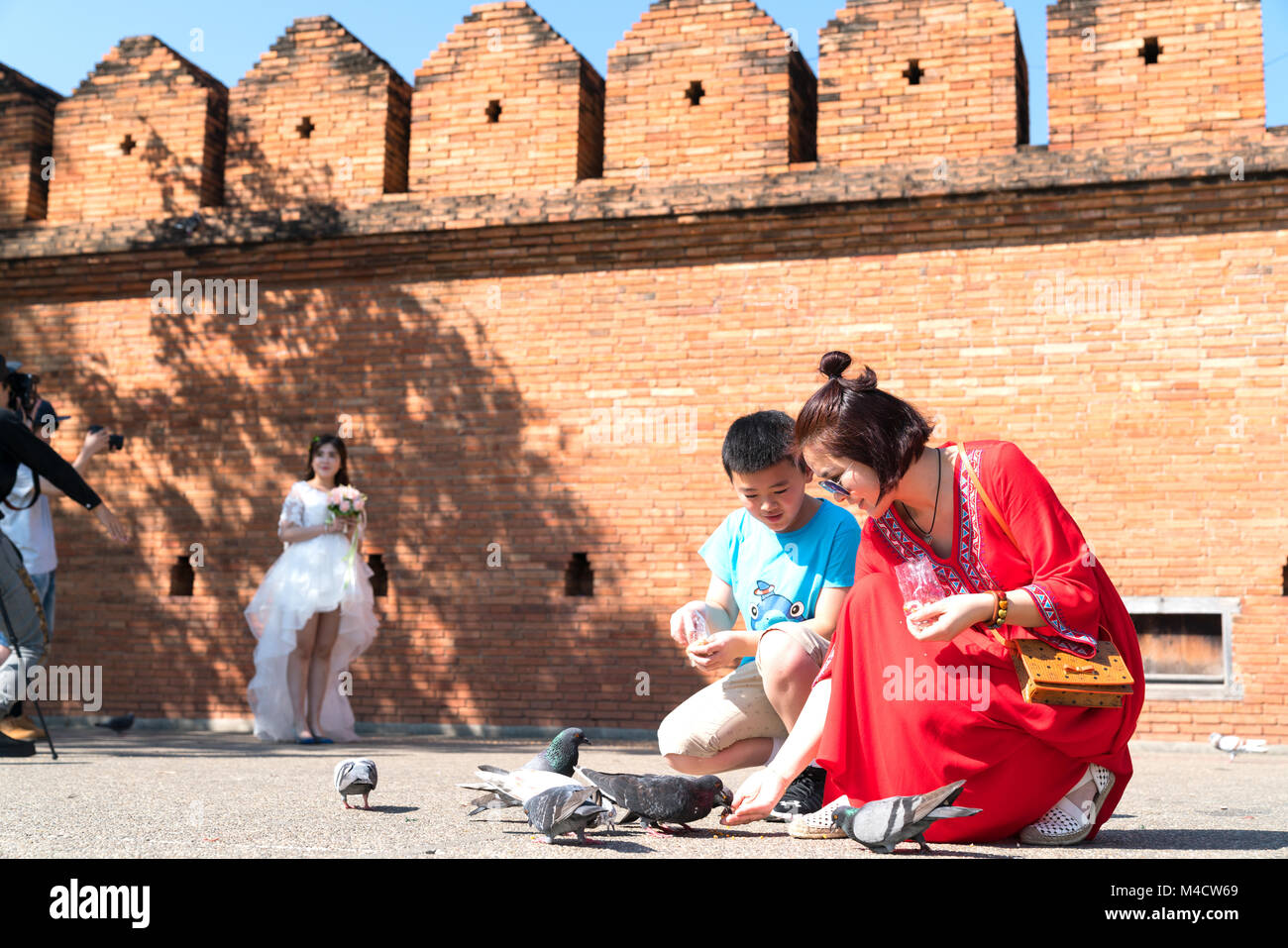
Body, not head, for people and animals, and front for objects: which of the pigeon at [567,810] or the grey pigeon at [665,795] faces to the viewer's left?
the pigeon

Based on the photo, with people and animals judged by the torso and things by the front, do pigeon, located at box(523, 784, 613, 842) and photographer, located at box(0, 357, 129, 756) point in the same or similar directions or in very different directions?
very different directions

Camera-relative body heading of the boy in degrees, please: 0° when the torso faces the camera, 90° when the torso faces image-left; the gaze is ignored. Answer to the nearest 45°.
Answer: approximately 45°

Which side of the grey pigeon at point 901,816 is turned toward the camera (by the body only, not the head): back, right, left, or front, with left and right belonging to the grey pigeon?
left

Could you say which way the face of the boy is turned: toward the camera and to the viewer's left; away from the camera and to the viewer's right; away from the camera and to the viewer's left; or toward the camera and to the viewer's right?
toward the camera and to the viewer's left

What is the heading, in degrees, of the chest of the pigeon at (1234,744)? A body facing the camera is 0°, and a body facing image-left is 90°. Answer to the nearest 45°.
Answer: approximately 90°

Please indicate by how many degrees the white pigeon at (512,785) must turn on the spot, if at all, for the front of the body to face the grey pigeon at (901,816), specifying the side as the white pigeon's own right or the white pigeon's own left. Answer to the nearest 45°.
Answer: approximately 45° to the white pigeon's own right

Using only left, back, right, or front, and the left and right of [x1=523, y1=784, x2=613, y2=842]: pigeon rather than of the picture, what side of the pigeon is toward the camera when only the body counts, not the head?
left

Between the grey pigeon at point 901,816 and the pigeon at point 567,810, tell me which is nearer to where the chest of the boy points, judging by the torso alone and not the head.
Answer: the pigeon

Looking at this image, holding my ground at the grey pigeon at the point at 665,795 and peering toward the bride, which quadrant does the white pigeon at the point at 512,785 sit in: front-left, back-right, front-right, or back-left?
front-left

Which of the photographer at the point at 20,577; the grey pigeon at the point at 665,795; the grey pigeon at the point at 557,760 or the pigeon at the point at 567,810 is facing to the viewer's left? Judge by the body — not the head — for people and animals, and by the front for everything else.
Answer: the pigeon

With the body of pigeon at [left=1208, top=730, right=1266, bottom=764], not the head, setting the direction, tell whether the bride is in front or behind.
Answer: in front

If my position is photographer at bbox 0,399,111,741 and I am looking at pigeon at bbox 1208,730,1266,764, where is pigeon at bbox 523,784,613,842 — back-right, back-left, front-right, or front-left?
front-right

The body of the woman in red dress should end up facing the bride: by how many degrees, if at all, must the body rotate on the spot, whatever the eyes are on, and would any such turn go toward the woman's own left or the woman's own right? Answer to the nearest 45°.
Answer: approximately 90° to the woman's own right

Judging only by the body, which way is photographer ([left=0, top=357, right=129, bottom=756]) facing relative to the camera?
to the viewer's right

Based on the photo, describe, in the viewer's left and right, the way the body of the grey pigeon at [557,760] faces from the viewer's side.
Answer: facing to the right of the viewer

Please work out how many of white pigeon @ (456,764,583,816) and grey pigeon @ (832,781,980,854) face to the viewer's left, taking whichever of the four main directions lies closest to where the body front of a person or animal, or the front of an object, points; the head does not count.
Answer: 1

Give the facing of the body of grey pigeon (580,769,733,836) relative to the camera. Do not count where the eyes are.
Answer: to the viewer's right

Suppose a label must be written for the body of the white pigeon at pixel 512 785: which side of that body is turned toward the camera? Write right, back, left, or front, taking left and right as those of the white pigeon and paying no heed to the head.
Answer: right
